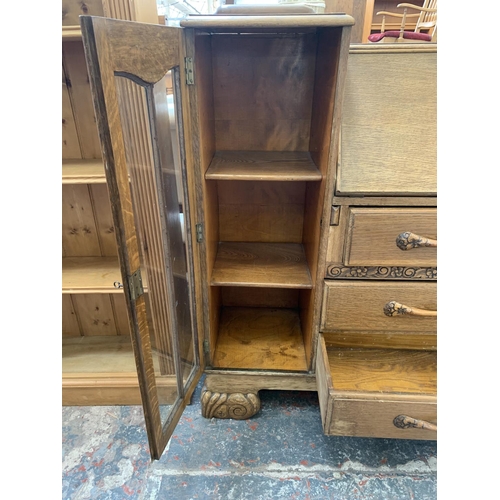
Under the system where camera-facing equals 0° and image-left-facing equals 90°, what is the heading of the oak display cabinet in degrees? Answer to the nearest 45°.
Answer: approximately 0°
